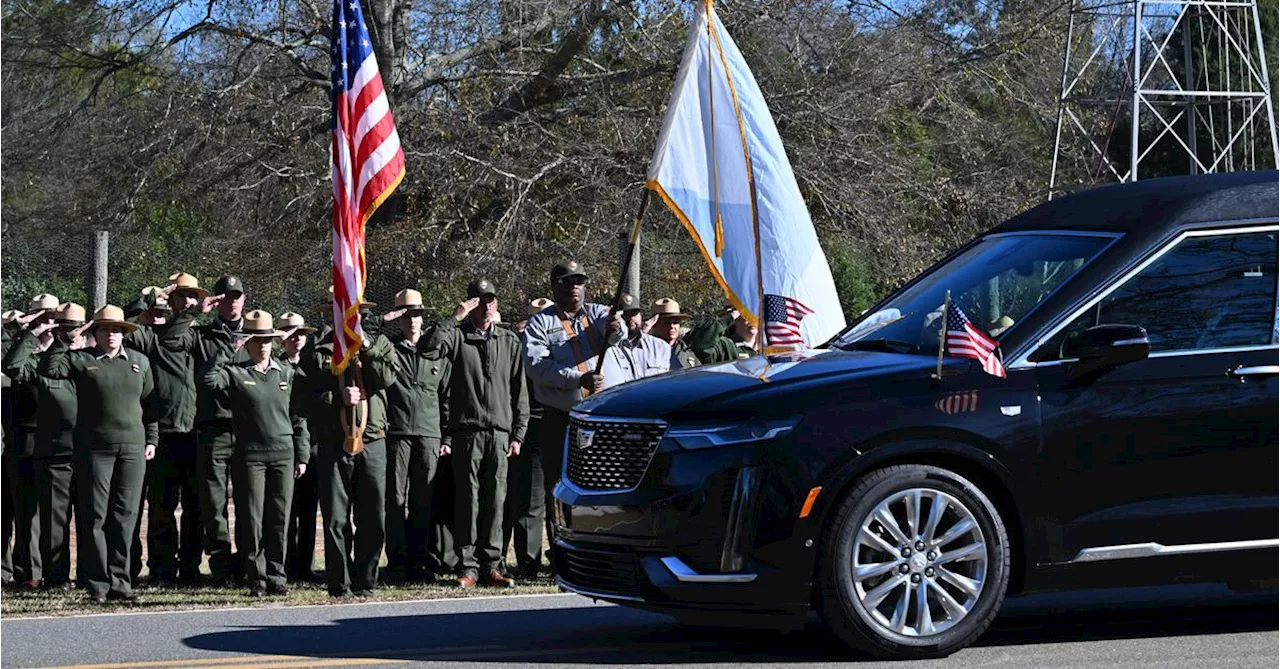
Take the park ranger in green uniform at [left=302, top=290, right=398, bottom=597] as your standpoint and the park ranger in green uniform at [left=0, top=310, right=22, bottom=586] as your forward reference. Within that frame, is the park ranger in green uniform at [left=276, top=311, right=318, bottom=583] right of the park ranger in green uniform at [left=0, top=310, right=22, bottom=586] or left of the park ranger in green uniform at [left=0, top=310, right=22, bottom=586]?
right

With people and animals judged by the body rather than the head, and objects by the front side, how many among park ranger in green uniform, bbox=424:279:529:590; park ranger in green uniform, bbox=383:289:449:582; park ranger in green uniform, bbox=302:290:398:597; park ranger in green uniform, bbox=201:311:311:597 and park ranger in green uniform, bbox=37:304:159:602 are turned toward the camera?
5

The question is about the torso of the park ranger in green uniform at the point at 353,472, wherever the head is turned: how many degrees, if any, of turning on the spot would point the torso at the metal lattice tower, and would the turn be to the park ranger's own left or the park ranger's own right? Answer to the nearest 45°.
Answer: approximately 135° to the park ranger's own left

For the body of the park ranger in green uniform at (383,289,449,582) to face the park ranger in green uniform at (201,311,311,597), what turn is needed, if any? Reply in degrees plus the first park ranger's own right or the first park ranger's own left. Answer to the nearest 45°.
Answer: approximately 90° to the first park ranger's own right

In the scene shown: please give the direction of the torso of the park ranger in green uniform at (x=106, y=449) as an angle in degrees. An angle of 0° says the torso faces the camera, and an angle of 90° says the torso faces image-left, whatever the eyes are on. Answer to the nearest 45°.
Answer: approximately 0°

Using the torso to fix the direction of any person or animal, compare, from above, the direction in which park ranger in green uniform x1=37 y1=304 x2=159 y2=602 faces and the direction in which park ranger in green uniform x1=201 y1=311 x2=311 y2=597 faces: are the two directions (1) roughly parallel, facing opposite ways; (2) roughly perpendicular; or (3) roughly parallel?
roughly parallel

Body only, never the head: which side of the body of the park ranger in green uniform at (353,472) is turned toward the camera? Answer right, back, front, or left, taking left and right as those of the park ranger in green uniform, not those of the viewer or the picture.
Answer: front

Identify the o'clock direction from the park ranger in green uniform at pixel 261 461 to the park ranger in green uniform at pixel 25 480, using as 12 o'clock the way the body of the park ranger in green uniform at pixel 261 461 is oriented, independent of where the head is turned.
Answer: the park ranger in green uniform at pixel 25 480 is roughly at 4 o'clock from the park ranger in green uniform at pixel 261 461.

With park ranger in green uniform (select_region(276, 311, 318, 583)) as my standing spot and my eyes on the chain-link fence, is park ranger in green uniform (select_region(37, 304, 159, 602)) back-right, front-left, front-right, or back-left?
back-left

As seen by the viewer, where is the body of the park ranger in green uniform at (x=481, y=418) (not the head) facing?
toward the camera

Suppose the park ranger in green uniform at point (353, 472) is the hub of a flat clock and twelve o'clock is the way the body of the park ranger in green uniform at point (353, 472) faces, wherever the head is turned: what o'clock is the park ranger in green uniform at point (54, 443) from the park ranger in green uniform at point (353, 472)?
the park ranger in green uniform at point (54, 443) is roughly at 4 o'clock from the park ranger in green uniform at point (353, 472).

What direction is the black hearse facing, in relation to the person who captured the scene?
facing the viewer and to the left of the viewer

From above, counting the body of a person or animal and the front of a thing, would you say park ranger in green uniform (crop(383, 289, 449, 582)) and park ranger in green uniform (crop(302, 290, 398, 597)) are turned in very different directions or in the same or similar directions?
same or similar directions

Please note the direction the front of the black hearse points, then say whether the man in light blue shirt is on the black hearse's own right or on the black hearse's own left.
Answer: on the black hearse's own right
